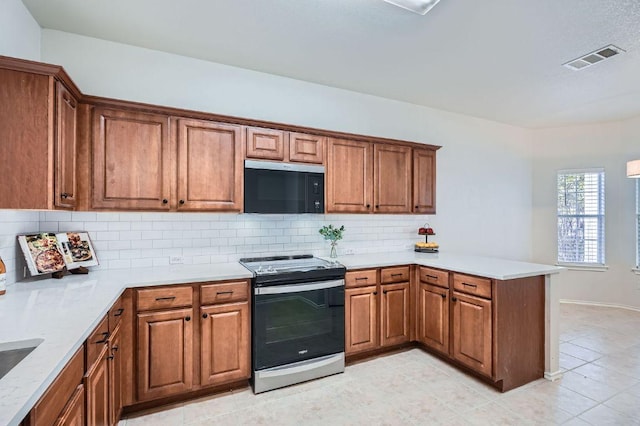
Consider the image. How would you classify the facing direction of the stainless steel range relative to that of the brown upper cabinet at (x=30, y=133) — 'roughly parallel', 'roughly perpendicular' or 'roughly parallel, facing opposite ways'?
roughly perpendicular

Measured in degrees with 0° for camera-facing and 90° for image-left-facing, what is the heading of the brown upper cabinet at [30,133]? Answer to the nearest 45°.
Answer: approximately 270°

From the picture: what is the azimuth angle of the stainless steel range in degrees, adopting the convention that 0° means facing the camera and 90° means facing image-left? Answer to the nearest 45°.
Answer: approximately 315°

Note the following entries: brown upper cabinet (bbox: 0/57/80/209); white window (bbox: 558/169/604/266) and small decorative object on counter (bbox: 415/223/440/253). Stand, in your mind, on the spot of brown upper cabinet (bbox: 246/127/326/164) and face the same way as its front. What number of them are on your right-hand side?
1

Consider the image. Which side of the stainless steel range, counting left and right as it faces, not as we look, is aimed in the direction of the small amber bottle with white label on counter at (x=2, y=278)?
right

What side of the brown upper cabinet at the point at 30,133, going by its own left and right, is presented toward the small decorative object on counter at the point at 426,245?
front

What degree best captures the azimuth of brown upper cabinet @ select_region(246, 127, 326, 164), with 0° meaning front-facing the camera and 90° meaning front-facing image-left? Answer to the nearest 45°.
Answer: approximately 315°

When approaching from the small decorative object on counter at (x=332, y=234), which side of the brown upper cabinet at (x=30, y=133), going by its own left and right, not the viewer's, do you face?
front

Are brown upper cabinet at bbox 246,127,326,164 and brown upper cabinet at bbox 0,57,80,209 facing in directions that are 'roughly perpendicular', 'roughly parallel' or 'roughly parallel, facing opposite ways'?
roughly perpendicular

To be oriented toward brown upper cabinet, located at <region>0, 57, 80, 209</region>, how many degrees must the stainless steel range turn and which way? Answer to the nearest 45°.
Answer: approximately 90° to its right

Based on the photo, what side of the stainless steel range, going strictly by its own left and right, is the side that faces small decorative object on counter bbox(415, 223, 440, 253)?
left

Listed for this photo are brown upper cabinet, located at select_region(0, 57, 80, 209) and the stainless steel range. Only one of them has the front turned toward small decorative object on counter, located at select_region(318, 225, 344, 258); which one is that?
the brown upper cabinet
